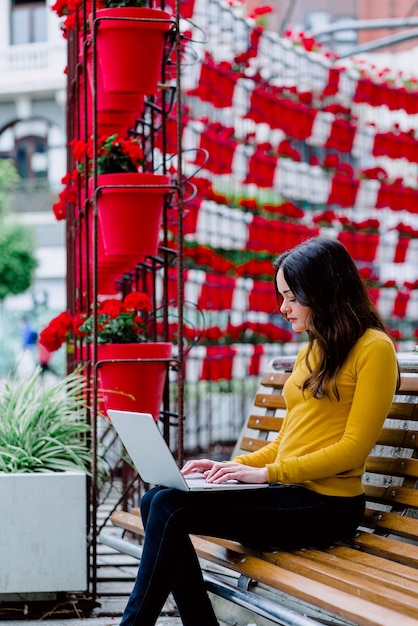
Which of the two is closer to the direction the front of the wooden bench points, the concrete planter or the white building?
the concrete planter

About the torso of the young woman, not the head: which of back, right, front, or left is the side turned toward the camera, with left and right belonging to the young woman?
left

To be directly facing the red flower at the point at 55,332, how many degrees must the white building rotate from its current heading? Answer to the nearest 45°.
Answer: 0° — it already faces it

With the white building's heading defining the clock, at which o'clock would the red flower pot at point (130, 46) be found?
The red flower pot is roughly at 12 o'clock from the white building.

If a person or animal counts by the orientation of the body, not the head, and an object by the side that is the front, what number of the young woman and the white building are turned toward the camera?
1

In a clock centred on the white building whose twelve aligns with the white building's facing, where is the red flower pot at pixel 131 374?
The red flower pot is roughly at 12 o'clock from the white building.

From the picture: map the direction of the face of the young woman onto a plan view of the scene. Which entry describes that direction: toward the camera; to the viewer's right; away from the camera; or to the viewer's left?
to the viewer's left

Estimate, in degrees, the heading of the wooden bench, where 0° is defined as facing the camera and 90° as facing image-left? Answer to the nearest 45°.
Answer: approximately 45°

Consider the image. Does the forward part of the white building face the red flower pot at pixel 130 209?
yes
